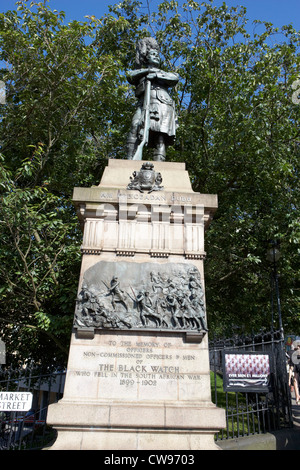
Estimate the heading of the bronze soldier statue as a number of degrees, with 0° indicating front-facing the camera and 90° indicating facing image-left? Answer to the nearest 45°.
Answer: approximately 0°

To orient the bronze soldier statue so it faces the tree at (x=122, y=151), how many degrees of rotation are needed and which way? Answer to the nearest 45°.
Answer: approximately 180°

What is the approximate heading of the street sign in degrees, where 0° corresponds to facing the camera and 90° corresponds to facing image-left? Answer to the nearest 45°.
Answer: approximately 0°

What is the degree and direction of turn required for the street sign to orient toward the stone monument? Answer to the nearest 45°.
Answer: approximately 90° to its left

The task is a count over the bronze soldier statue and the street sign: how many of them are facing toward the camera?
2
